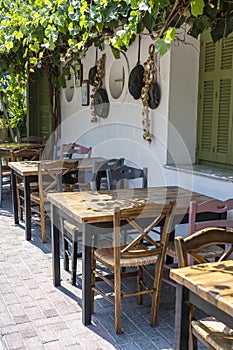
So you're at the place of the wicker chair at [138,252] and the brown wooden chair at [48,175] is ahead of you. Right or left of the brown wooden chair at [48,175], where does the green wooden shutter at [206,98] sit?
right

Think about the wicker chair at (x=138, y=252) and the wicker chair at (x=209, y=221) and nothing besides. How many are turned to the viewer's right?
0

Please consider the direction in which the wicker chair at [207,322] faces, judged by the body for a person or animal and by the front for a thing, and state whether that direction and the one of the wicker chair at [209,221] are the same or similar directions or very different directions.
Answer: very different directions

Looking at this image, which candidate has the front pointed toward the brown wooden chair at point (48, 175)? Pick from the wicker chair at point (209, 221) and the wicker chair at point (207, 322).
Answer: the wicker chair at point (209, 221)

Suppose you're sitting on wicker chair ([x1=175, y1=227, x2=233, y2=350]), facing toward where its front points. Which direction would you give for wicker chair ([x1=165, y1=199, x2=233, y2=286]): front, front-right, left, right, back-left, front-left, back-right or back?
back-left

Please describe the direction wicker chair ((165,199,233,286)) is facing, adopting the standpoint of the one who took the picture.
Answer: facing away from the viewer and to the left of the viewer

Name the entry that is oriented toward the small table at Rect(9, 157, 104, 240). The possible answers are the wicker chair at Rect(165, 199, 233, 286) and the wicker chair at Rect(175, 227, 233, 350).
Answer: the wicker chair at Rect(165, 199, 233, 286)

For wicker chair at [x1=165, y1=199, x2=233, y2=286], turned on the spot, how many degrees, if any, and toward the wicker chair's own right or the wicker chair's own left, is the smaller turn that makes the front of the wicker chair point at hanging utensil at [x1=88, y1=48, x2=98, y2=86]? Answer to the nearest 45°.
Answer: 0° — it already faces it

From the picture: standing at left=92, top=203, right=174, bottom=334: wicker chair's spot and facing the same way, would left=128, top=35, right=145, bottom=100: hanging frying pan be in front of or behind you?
in front

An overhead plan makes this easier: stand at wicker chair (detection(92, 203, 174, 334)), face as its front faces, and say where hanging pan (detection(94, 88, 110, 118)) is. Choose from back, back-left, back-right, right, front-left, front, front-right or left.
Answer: front-right

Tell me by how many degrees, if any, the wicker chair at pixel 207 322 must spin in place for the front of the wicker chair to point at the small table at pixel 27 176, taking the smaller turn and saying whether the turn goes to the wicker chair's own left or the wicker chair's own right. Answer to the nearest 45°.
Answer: approximately 180°

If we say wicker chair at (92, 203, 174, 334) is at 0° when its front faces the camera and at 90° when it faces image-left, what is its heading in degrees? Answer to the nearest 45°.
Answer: approximately 135°
